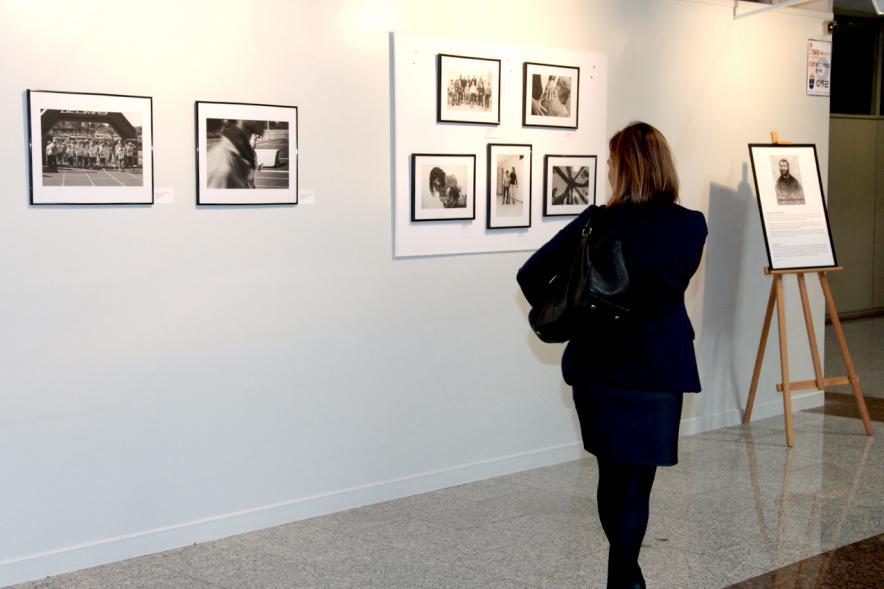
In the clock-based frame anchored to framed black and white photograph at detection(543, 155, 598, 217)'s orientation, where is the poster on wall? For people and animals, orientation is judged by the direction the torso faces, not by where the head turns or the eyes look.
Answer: The poster on wall is roughly at 9 o'clock from the framed black and white photograph.

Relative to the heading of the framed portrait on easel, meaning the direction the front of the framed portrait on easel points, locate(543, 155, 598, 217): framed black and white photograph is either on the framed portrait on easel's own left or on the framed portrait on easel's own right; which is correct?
on the framed portrait on easel's own right

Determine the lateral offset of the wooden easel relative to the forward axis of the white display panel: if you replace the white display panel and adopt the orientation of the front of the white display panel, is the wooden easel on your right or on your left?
on your left

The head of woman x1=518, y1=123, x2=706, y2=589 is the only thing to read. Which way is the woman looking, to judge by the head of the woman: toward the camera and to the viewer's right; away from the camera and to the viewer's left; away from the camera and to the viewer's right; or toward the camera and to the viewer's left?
away from the camera and to the viewer's left

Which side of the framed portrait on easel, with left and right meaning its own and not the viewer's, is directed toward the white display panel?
right

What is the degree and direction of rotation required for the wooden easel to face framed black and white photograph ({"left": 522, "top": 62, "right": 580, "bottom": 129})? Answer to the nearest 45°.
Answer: approximately 90° to its right

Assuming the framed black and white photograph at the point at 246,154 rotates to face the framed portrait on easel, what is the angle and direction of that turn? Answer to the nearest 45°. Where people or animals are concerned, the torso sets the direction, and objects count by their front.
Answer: approximately 45° to its left

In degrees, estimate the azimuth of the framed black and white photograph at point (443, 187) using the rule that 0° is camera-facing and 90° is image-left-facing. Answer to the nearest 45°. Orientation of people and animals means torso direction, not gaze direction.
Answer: approximately 315°
